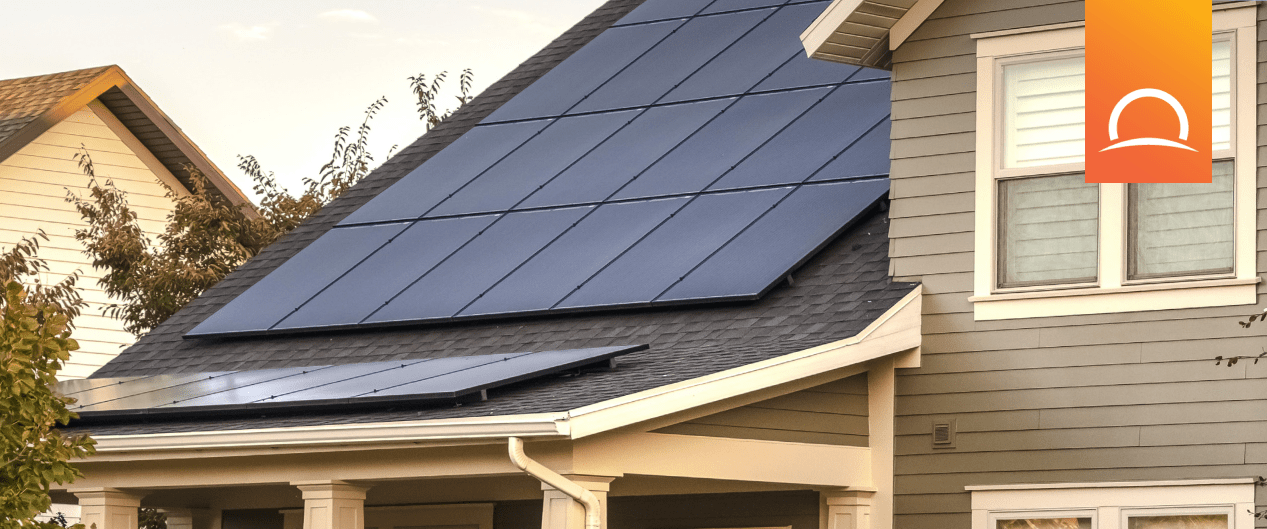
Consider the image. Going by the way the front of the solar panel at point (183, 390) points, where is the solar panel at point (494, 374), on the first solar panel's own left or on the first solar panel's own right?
on the first solar panel's own left

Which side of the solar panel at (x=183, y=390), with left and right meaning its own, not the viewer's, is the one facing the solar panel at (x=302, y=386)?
left

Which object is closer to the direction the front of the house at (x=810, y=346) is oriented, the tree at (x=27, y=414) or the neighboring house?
the tree

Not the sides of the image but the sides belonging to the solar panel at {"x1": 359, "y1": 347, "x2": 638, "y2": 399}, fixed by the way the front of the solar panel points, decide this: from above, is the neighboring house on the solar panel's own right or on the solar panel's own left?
on the solar panel's own right

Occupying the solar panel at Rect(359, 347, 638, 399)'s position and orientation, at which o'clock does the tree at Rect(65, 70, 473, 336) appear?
The tree is roughly at 4 o'clock from the solar panel.

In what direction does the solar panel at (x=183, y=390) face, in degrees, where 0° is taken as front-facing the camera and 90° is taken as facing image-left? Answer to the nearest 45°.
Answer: approximately 45°

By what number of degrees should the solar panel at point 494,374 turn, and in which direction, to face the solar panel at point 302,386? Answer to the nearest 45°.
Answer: approximately 90° to its right
